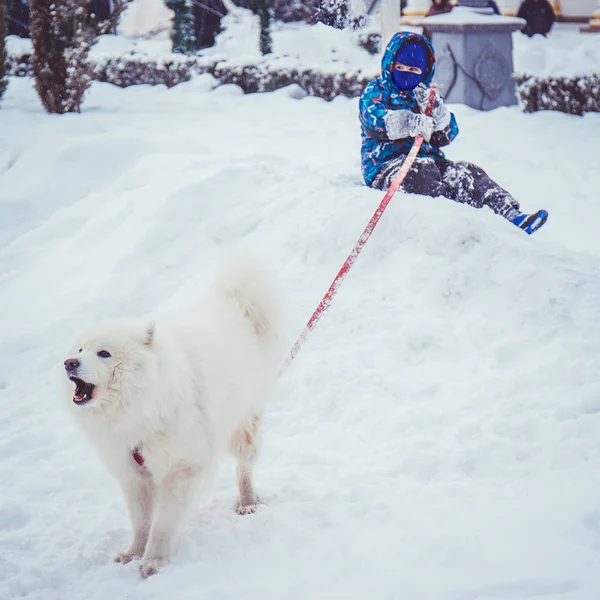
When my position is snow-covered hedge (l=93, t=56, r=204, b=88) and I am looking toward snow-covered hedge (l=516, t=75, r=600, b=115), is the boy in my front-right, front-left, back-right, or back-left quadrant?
front-right

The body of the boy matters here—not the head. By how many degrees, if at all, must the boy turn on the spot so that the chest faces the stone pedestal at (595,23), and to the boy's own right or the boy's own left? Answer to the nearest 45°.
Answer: approximately 135° to the boy's own left

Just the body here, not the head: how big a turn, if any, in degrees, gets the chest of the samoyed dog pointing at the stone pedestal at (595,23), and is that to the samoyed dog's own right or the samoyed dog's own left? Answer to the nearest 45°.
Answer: approximately 180°

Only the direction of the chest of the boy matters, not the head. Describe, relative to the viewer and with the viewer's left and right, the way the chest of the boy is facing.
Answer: facing the viewer and to the right of the viewer

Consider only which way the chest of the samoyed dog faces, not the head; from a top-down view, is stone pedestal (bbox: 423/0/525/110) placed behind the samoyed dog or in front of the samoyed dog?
behind

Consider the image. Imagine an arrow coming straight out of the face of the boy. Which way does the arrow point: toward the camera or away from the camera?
toward the camera

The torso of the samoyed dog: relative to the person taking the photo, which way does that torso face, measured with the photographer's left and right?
facing the viewer and to the left of the viewer

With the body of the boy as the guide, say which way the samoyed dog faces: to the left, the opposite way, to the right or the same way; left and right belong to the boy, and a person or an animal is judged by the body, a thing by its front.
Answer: to the right

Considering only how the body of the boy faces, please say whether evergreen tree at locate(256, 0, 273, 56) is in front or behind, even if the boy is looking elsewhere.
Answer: behind

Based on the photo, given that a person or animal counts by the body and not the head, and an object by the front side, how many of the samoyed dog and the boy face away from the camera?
0
